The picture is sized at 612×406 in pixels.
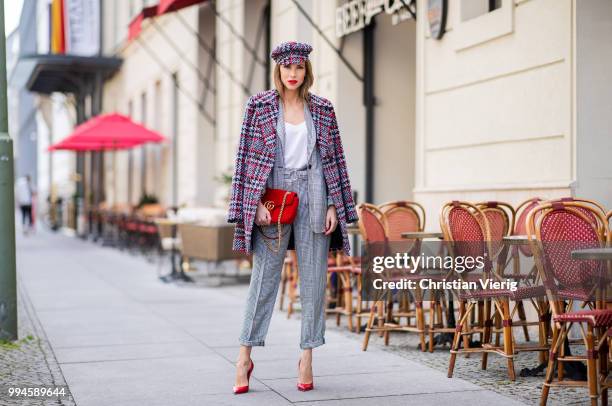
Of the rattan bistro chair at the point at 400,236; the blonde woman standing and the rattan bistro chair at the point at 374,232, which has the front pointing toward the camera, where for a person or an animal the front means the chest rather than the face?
the blonde woman standing

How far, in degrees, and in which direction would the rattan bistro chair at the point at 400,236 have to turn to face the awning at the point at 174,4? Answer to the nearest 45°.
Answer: approximately 90° to its left

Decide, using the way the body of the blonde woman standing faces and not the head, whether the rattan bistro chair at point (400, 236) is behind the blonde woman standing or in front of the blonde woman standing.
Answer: behind

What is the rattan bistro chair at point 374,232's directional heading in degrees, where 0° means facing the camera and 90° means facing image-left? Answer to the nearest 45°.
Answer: approximately 225°

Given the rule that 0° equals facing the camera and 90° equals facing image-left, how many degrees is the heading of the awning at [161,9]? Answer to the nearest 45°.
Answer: approximately 45°

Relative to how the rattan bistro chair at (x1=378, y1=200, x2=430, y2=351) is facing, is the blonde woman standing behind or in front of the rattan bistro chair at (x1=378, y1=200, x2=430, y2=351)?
in front

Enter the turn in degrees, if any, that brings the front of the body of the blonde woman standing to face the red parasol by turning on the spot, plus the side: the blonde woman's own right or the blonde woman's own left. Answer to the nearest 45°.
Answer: approximately 180°

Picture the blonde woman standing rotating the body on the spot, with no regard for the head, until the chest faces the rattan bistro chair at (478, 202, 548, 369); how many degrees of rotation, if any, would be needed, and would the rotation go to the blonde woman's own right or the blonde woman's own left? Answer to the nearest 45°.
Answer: approximately 135° to the blonde woman's own left

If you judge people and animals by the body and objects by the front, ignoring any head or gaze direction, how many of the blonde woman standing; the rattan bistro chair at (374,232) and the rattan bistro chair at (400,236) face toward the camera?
1

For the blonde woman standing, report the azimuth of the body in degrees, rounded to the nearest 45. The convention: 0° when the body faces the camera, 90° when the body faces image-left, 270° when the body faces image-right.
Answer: approximately 0°
